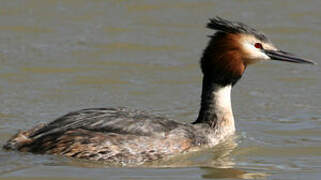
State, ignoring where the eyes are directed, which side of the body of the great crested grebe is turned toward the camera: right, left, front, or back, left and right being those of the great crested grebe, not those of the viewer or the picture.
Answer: right
